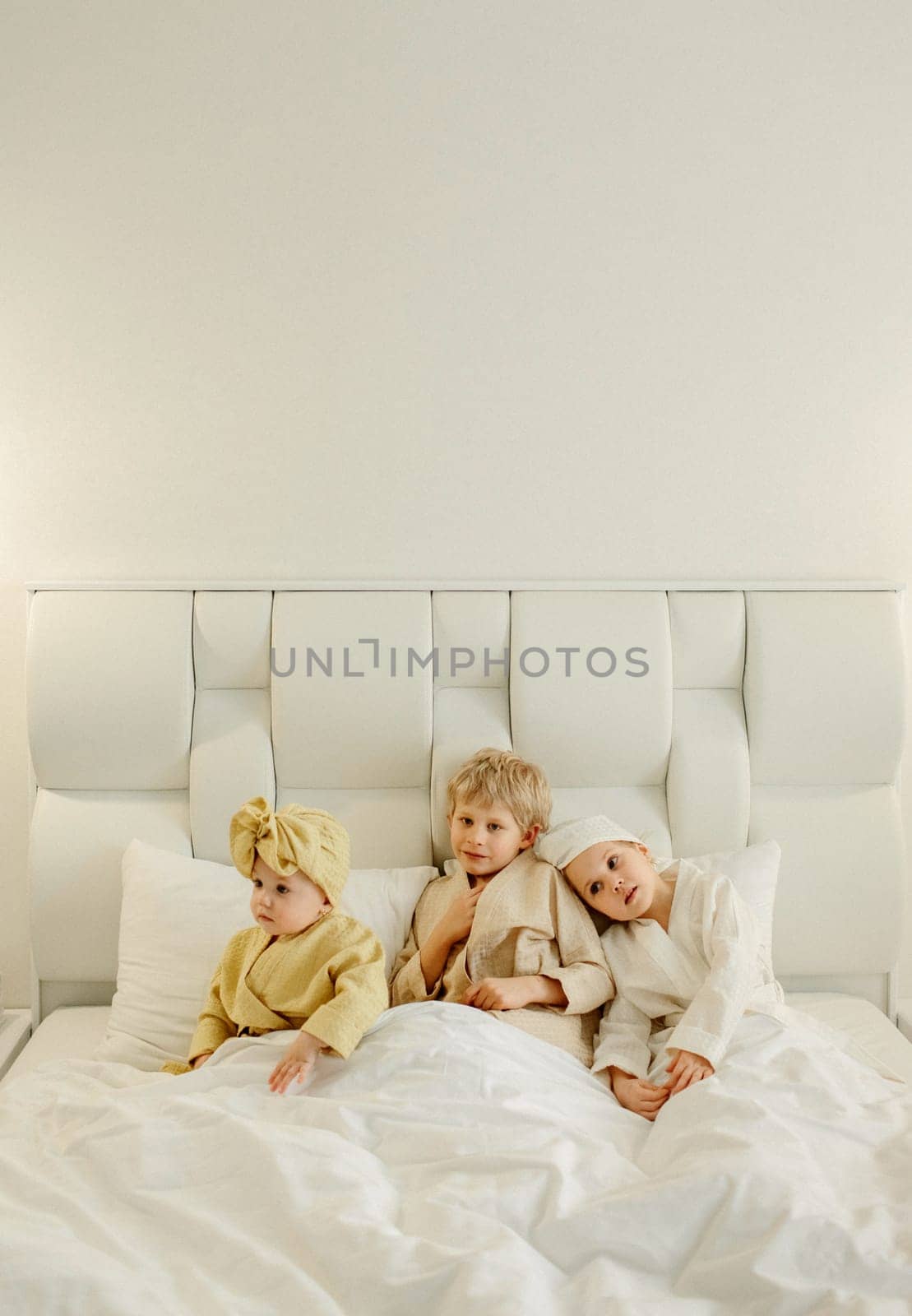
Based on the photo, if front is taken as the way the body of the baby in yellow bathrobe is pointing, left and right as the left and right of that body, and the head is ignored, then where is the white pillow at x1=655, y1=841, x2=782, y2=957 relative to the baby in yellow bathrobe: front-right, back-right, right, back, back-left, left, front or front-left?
back-left

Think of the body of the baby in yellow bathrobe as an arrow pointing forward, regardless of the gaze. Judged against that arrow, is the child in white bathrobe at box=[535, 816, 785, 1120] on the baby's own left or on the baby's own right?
on the baby's own left

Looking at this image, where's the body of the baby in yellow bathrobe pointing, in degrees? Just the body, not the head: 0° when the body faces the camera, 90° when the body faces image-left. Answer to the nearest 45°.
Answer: approximately 45°

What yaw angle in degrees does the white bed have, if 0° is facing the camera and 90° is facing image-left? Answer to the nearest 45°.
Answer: approximately 0°
